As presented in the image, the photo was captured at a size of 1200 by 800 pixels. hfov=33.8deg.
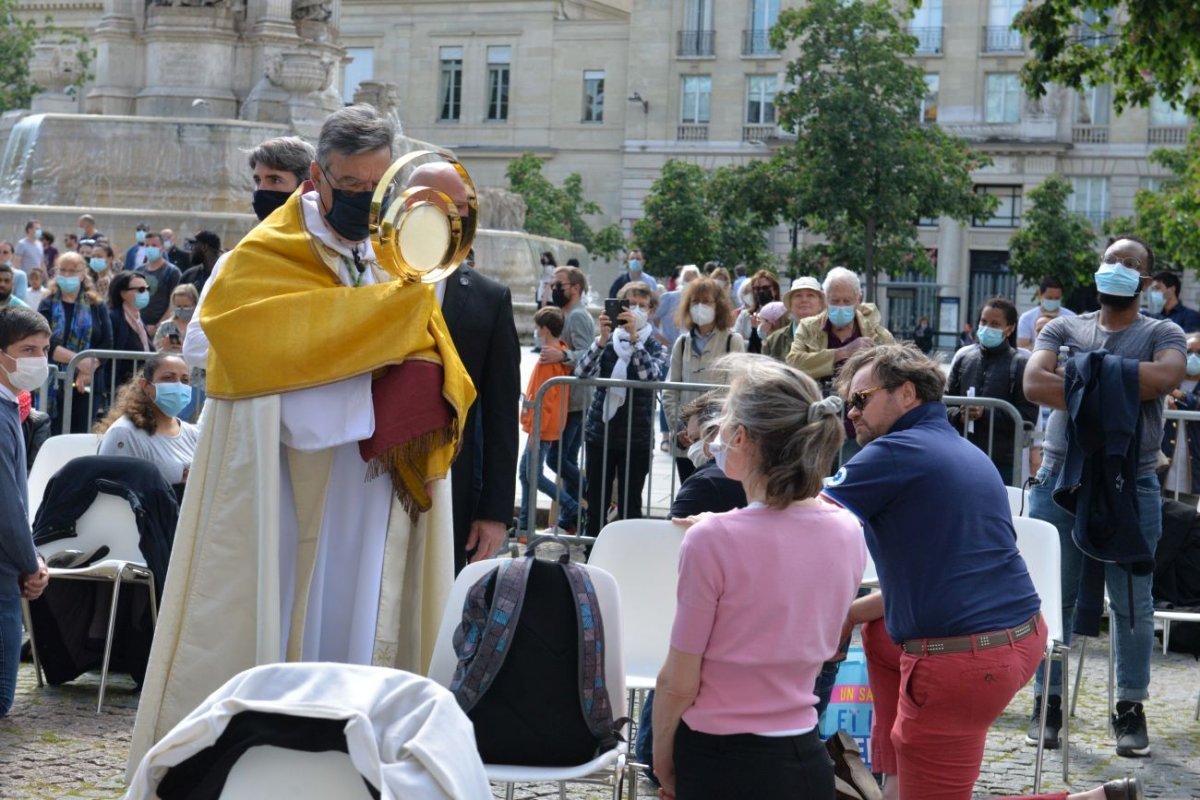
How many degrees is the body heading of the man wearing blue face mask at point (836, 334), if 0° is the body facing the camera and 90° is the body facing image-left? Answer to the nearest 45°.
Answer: approximately 0°

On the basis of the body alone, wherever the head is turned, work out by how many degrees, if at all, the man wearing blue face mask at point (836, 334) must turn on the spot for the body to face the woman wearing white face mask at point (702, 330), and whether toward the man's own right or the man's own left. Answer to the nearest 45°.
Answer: approximately 135° to the man's own right

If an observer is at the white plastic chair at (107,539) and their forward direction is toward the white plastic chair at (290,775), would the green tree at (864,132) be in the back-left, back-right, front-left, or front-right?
back-left

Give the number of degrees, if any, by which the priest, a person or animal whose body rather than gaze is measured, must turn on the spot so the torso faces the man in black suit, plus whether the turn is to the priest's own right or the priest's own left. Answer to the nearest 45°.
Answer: approximately 90° to the priest's own left

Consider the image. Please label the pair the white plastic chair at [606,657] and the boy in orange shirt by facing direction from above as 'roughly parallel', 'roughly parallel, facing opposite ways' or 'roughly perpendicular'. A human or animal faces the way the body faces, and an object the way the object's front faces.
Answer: roughly perpendicular

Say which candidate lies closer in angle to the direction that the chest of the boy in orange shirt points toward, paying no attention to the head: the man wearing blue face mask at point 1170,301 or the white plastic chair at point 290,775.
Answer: the white plastic chair

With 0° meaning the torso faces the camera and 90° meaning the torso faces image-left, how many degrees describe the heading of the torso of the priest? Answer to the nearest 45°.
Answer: approximately 315°

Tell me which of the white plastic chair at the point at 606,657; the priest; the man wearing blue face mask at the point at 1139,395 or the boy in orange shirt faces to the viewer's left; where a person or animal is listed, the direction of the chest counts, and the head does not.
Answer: the boy in orange shirt

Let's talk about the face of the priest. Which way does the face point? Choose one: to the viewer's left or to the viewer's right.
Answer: to the viewer's right
